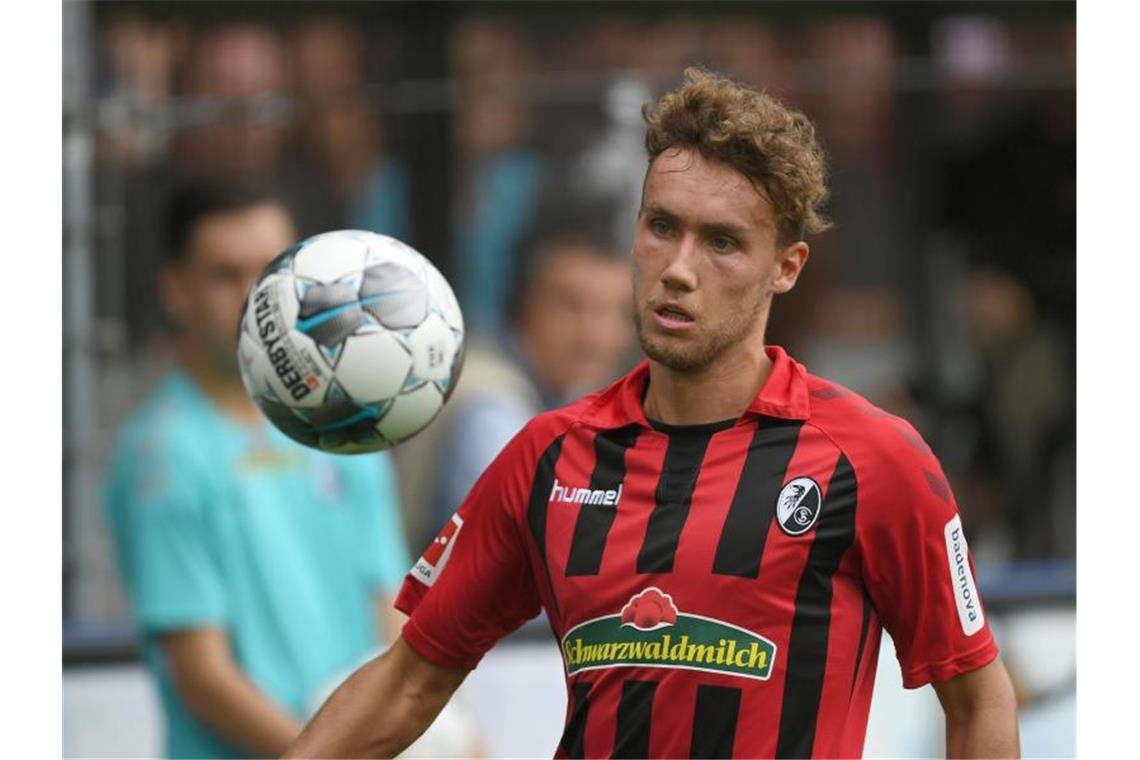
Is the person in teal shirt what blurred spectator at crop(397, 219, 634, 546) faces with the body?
no

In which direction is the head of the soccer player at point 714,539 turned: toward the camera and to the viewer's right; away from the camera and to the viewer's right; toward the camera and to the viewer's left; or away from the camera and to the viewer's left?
toward the camera and to the viewer's left

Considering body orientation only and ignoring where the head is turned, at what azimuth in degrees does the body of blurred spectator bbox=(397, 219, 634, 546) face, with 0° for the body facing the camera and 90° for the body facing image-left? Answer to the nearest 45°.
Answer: approximately 315°

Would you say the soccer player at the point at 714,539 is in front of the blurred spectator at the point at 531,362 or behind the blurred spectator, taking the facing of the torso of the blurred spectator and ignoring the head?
in front

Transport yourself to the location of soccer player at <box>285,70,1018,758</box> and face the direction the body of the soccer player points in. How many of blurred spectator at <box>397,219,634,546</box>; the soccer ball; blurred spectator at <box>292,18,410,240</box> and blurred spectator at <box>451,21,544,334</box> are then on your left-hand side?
0

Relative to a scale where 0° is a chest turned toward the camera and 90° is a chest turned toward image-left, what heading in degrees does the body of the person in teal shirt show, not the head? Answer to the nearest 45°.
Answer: approximately 315°

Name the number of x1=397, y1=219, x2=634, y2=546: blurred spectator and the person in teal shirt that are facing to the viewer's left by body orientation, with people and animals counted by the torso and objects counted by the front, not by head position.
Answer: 0

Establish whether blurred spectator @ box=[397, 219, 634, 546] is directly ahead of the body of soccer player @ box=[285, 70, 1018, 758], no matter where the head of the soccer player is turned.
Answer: no

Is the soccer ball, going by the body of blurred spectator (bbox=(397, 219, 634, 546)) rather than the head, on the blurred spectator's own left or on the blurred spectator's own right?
on the blurred spectator's own right

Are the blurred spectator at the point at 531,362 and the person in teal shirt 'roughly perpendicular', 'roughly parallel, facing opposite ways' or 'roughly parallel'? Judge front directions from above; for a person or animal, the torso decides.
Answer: roughly parallel

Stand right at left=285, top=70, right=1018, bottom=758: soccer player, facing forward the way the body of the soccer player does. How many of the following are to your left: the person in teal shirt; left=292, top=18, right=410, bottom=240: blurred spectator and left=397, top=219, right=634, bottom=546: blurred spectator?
0

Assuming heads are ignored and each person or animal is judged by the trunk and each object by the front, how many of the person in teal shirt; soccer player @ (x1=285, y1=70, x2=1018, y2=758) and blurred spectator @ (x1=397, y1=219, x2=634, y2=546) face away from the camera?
0

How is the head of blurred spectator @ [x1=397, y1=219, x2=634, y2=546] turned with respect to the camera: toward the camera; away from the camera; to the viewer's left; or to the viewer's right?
toward the camera

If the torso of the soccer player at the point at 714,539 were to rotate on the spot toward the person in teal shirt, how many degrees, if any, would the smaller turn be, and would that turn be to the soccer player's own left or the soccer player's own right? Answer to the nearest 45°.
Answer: approximately 90° to the soccer player's own right

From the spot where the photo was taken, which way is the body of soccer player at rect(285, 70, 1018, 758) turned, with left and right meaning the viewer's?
facing the viewer and to the left of the viewer

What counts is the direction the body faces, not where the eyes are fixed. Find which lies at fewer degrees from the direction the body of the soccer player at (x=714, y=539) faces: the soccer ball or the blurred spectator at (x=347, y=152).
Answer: the soccer ball
